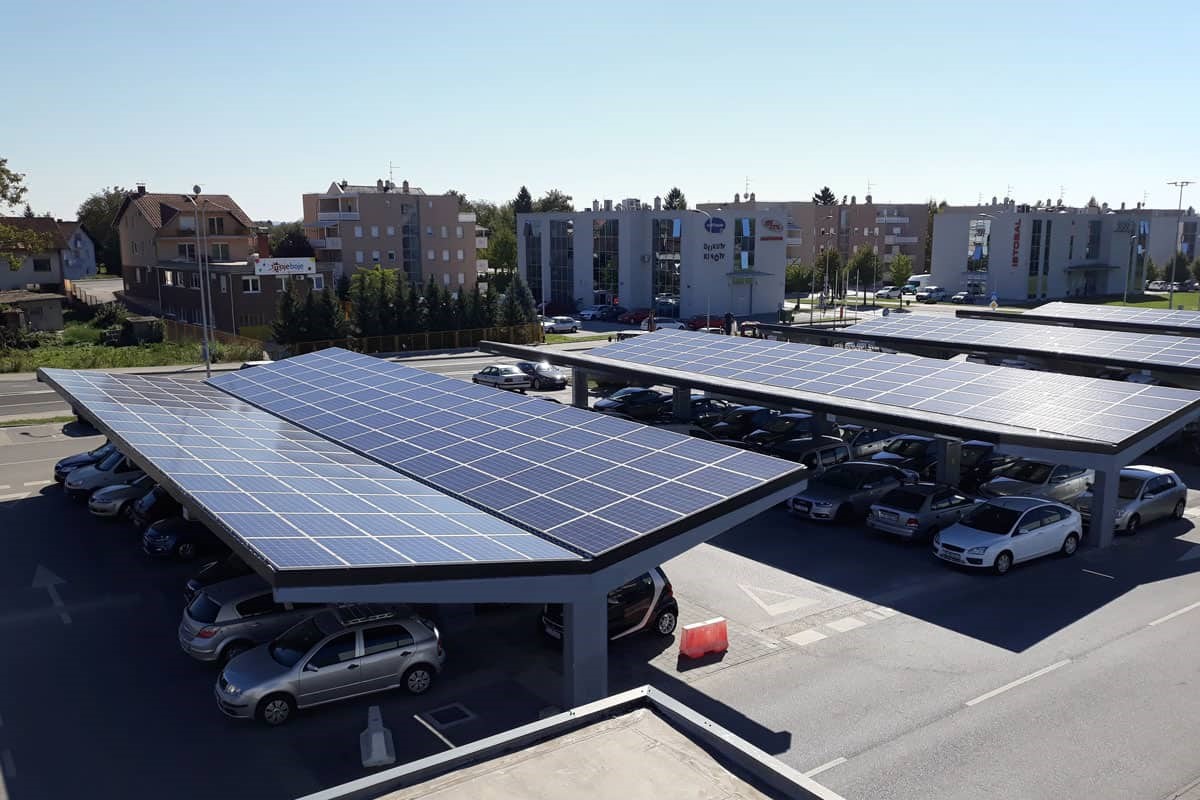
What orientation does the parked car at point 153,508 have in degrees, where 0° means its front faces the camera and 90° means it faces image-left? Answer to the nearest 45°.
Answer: approximately 45°

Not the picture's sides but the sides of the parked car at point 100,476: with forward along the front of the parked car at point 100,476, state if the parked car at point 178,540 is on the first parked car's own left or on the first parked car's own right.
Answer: on the first parked car's own left

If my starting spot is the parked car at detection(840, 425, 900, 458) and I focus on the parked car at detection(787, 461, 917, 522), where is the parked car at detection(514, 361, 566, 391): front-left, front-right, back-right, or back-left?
back-right

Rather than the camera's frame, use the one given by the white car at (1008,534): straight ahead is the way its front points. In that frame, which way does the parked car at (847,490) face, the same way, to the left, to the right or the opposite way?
the same way

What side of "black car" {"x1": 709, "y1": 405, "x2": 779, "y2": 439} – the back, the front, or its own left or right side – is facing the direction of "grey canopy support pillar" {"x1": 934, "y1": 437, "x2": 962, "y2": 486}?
left

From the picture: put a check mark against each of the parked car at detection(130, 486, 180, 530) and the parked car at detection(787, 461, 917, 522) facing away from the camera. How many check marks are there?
0

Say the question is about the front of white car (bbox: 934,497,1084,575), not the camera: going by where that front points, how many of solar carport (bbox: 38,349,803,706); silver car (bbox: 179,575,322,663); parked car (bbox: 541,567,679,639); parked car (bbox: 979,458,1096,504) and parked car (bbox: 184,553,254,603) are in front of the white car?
4

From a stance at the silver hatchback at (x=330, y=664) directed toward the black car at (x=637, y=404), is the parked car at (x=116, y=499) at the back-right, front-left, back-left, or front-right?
front-left

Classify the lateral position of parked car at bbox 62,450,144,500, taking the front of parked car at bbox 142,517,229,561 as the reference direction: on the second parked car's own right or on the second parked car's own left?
on the second parked car's own right

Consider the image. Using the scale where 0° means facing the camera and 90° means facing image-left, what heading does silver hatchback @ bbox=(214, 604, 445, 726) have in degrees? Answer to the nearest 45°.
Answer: approximately 45°

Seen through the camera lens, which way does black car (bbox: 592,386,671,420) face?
facing the viewer and to the left of the viewer

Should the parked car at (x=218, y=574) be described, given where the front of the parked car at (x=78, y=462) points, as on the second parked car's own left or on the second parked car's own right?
on the second parked car's own left

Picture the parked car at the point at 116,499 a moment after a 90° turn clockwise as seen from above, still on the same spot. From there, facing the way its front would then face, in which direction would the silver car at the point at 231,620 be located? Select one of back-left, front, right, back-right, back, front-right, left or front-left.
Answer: back-left

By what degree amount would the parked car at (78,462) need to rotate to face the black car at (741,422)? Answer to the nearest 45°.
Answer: approximately 135° to its left

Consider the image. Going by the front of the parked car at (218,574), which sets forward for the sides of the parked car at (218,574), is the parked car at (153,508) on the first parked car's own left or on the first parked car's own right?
on the first parked car's own right
